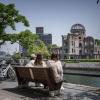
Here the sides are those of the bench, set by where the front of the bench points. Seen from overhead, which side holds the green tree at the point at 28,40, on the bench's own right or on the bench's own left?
on the bench's own left

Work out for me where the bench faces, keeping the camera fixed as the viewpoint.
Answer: facing away from the viewer and to the right of the viewer
